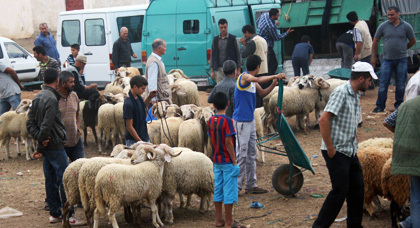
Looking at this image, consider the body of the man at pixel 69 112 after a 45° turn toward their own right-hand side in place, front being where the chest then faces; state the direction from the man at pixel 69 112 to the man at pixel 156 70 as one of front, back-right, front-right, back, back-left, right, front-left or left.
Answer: back-left

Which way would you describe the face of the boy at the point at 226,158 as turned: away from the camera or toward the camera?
away from the camera

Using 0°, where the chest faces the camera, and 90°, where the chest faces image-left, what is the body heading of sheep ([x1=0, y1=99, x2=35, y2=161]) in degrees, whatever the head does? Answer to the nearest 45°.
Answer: approximately 270°

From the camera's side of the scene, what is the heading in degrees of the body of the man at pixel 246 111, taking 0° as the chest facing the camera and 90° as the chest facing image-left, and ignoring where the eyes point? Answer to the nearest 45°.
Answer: approximately 270°

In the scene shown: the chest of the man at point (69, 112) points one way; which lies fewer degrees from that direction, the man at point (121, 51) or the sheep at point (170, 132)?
the sheep

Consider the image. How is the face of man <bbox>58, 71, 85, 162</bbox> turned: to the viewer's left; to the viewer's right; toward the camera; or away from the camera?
to the viewer's right
